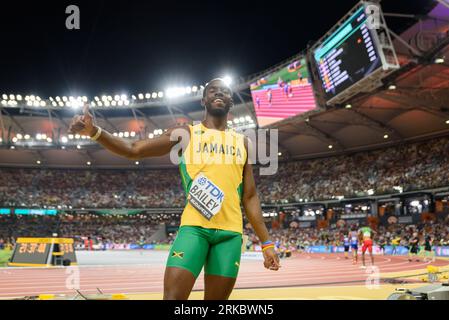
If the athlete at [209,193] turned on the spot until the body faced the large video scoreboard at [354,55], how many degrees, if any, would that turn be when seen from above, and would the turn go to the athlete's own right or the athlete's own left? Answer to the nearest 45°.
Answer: approximately 135° to the athlete's own left

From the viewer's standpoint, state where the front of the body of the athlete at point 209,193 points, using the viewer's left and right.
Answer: facing the viewer

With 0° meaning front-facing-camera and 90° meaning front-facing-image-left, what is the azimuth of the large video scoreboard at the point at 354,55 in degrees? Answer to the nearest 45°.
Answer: approximately 45°

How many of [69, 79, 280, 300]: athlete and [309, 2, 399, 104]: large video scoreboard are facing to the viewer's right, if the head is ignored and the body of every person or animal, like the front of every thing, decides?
0

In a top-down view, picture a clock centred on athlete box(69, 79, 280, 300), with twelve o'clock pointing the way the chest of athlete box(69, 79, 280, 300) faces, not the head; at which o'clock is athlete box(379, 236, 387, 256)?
athlete box(379, 236, 387, 256) is roughly at 7 o'clock from athlete box(69, 79, 280, 300).
